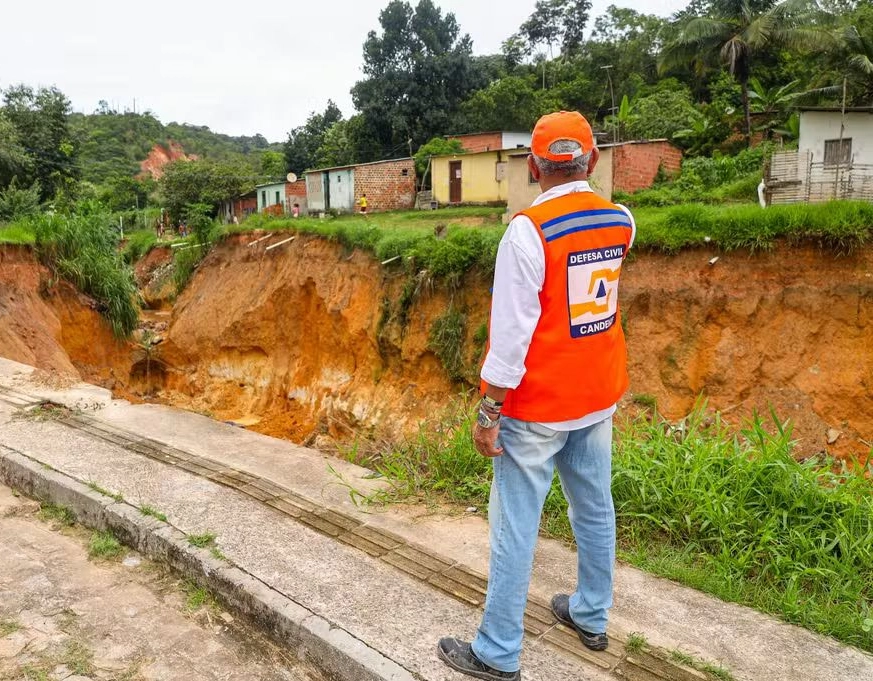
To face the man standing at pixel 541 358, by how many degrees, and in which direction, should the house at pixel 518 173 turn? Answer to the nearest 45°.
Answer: approximately 45° to its left

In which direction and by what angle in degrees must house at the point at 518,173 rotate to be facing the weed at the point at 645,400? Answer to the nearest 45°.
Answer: approximately 45° to its left

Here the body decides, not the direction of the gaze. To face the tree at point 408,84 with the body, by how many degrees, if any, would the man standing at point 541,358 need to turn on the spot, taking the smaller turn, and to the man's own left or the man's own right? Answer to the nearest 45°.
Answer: approximately 45° to the man's own right

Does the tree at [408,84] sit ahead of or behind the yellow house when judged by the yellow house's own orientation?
behind

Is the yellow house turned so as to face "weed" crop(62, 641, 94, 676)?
yes

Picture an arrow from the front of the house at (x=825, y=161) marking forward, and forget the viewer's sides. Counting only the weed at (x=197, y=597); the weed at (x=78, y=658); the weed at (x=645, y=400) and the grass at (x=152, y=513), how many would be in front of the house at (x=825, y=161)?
4

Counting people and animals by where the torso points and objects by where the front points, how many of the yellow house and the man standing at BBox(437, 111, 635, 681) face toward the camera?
1

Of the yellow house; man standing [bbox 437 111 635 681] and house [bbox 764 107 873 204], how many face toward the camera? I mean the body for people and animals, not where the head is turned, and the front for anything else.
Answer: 2

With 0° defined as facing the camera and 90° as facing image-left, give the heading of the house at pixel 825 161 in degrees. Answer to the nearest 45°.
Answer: approximately 0°

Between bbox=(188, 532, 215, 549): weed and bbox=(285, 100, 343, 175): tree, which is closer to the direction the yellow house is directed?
the weed

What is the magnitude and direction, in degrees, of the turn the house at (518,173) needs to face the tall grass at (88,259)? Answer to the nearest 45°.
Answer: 0° — it already faces it
